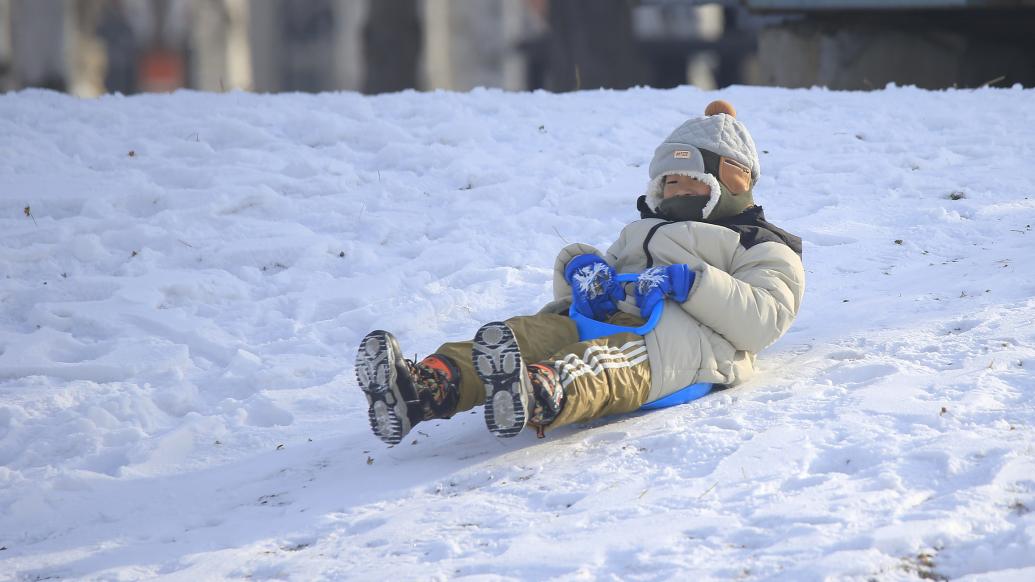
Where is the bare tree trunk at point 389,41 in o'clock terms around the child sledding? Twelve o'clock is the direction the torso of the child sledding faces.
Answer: The bare tree trunk is roughly at 4 o'clock from the child sledding.

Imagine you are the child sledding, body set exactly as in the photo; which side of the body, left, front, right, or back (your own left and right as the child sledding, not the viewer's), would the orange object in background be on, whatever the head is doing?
right

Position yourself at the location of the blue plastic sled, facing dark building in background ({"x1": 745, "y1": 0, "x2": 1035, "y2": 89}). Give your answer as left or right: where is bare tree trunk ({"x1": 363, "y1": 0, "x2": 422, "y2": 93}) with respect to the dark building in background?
left

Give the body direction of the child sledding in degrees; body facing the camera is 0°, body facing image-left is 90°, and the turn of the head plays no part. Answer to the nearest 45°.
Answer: approximately 45°

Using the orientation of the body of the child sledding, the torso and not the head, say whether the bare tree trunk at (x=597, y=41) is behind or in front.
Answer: behind

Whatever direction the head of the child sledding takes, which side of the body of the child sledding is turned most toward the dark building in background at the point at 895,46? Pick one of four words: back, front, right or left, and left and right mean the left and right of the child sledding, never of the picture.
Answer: back
